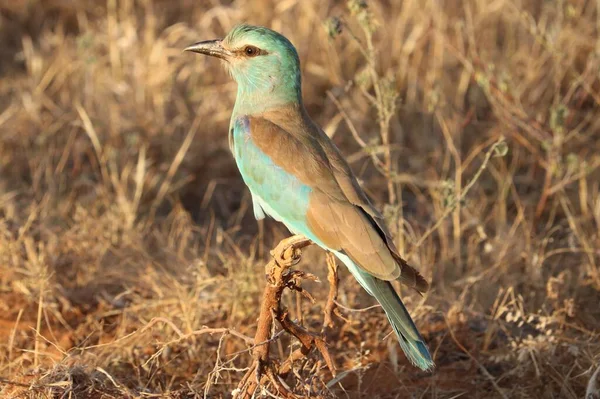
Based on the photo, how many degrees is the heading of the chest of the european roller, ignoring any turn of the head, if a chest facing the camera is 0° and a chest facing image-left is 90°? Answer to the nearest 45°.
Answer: approximately 90°
